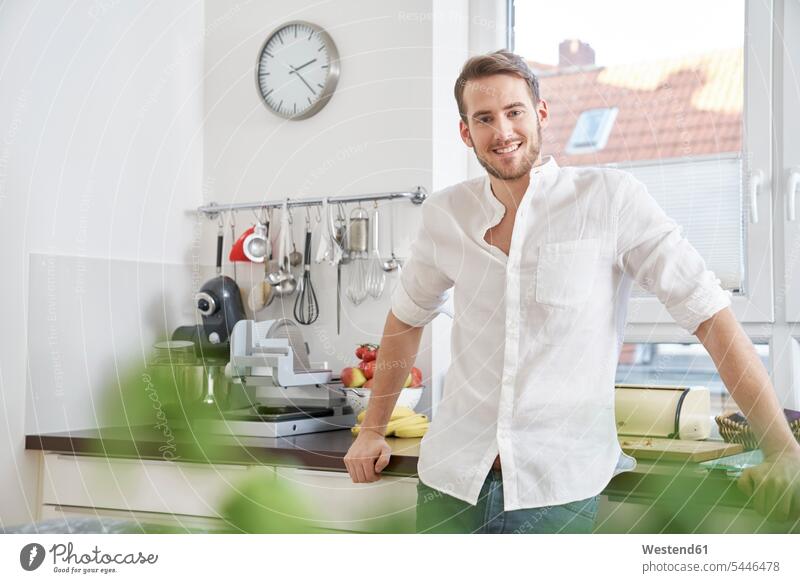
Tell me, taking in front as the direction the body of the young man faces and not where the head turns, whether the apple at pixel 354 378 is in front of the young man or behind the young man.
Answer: behind

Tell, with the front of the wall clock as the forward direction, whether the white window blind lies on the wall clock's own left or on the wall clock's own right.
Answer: on the wall clock's own left

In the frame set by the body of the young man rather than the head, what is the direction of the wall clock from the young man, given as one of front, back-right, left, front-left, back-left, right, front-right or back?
back-right

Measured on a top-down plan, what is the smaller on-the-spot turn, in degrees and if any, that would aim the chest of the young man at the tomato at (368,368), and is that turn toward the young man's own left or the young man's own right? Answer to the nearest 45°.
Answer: approximately 135° to the young man's own right

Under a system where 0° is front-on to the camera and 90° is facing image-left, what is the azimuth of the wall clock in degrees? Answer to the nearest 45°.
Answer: approximately 45°

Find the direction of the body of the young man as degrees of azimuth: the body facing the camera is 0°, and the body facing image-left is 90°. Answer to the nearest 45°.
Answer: approximately 0°

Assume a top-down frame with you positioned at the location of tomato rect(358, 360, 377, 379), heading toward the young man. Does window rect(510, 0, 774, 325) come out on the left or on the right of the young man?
left

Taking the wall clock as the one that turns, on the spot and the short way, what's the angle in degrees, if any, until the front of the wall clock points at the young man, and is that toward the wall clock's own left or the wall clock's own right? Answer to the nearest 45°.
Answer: approximately 45° to the wall clock's own left

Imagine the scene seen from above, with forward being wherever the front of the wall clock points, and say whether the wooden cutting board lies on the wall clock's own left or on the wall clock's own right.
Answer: on the wall clock's own left
